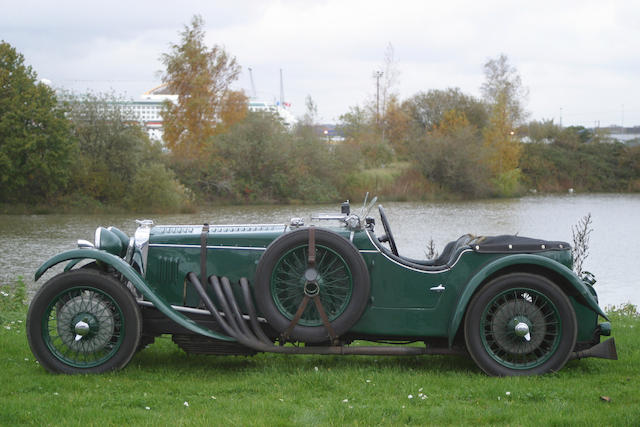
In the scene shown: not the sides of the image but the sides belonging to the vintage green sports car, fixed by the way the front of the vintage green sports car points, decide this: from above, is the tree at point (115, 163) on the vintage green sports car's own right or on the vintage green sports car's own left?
on the vintage green sports car's own right

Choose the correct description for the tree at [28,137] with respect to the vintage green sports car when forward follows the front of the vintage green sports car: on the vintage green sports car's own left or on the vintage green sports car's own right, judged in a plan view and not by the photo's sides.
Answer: on the vintage green sports car's own right

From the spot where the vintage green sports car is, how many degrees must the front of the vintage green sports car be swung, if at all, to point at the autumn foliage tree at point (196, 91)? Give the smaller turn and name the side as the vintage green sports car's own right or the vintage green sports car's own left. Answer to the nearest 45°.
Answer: approximately 90° to the vintage green sports car's own right

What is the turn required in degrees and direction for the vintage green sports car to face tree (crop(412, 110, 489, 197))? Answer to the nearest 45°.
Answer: approximately 90° to its right

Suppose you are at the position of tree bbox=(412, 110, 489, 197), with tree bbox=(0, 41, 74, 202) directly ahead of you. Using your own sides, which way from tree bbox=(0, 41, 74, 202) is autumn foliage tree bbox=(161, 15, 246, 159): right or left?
right

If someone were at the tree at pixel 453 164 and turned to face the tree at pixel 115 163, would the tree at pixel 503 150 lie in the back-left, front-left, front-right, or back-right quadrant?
back-right

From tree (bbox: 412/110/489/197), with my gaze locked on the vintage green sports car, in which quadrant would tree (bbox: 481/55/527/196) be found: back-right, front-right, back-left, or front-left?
back-left

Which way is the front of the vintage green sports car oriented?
to the viewer's left

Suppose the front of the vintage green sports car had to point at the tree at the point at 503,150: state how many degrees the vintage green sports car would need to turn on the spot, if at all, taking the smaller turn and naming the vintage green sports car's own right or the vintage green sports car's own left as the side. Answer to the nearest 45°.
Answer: approximately 90° to the vintage green sports car's own right
